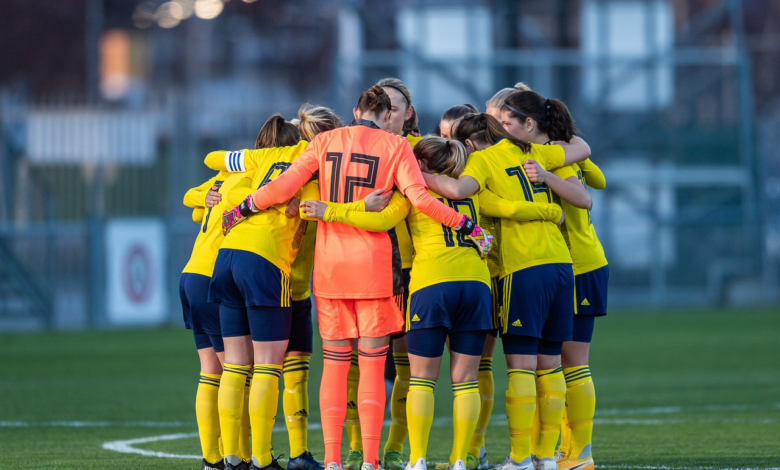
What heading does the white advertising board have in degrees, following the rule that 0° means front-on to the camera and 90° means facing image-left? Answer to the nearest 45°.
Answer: approximately 0°
